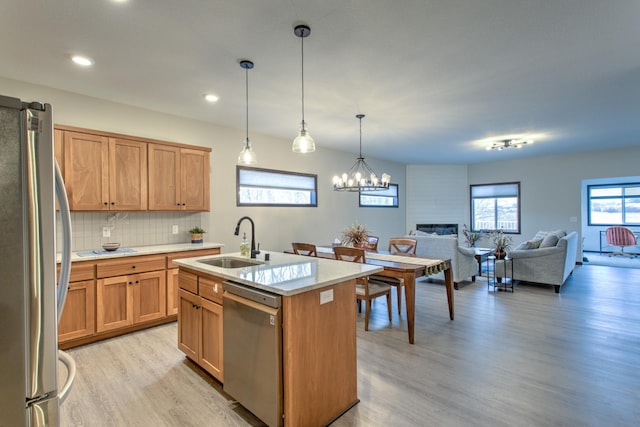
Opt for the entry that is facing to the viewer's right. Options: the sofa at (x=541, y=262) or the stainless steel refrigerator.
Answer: the stainless steel refrigerator

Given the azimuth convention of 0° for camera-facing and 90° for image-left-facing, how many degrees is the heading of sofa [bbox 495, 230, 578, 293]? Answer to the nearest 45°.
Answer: approximately 90°

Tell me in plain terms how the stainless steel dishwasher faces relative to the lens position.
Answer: facing the viewer and to the left of the viewer

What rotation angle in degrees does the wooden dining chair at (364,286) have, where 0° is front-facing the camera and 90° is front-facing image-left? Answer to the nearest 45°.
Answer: approximately 225°

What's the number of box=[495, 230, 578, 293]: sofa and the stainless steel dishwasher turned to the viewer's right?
0

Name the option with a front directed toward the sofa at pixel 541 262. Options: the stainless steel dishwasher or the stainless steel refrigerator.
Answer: the stainless steel refrigerator

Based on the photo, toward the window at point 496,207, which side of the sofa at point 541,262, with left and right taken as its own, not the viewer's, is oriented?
right

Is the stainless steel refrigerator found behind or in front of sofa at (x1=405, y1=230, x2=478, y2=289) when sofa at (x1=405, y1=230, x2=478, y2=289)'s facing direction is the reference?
behind

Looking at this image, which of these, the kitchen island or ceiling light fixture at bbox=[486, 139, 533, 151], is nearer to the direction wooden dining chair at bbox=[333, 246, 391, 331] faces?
the ceiling light fixture

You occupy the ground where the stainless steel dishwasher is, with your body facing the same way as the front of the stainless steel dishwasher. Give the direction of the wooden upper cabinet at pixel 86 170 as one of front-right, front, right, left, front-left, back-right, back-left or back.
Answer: right

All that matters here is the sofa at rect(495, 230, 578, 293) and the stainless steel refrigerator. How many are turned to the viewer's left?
1

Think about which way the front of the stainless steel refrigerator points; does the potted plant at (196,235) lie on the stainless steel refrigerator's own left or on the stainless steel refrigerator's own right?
on the stainless steel refrigerator's own left

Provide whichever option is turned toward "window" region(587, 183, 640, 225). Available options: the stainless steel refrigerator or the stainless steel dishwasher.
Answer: the stainless steel refrigerator

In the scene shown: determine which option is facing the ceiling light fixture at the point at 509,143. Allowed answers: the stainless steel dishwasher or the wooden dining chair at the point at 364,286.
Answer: the wooden dining chair

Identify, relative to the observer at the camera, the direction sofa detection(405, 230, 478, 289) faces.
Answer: facing away from the viewer and to the right of the viewer

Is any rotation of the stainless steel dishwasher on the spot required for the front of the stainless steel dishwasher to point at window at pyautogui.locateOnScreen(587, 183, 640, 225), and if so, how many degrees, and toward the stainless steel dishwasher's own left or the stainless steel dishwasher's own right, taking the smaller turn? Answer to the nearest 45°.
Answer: approximately 180°
